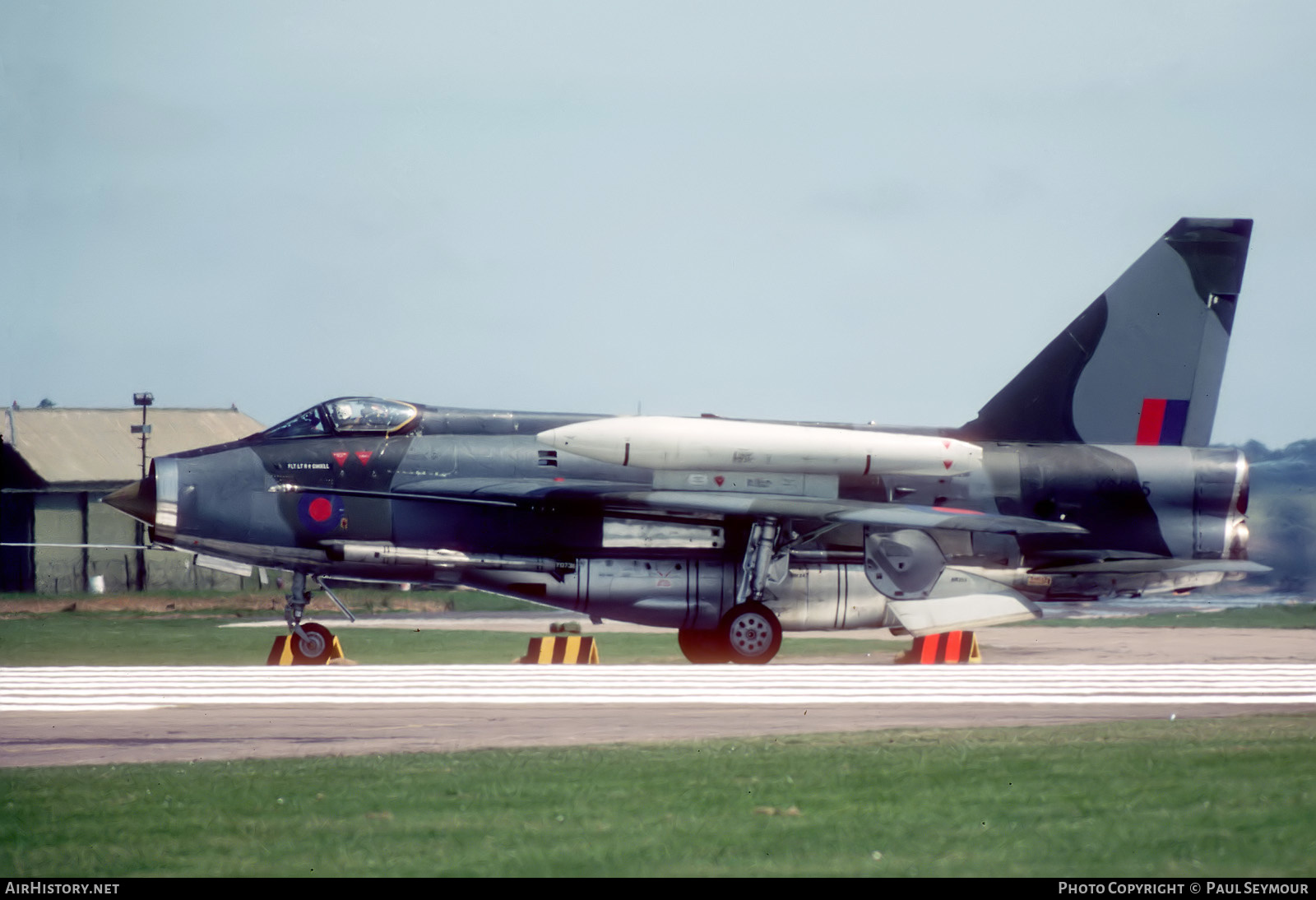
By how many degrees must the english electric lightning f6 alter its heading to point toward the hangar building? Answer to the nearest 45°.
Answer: approximately 45° to its right

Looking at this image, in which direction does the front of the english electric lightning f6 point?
to the viewer's left
